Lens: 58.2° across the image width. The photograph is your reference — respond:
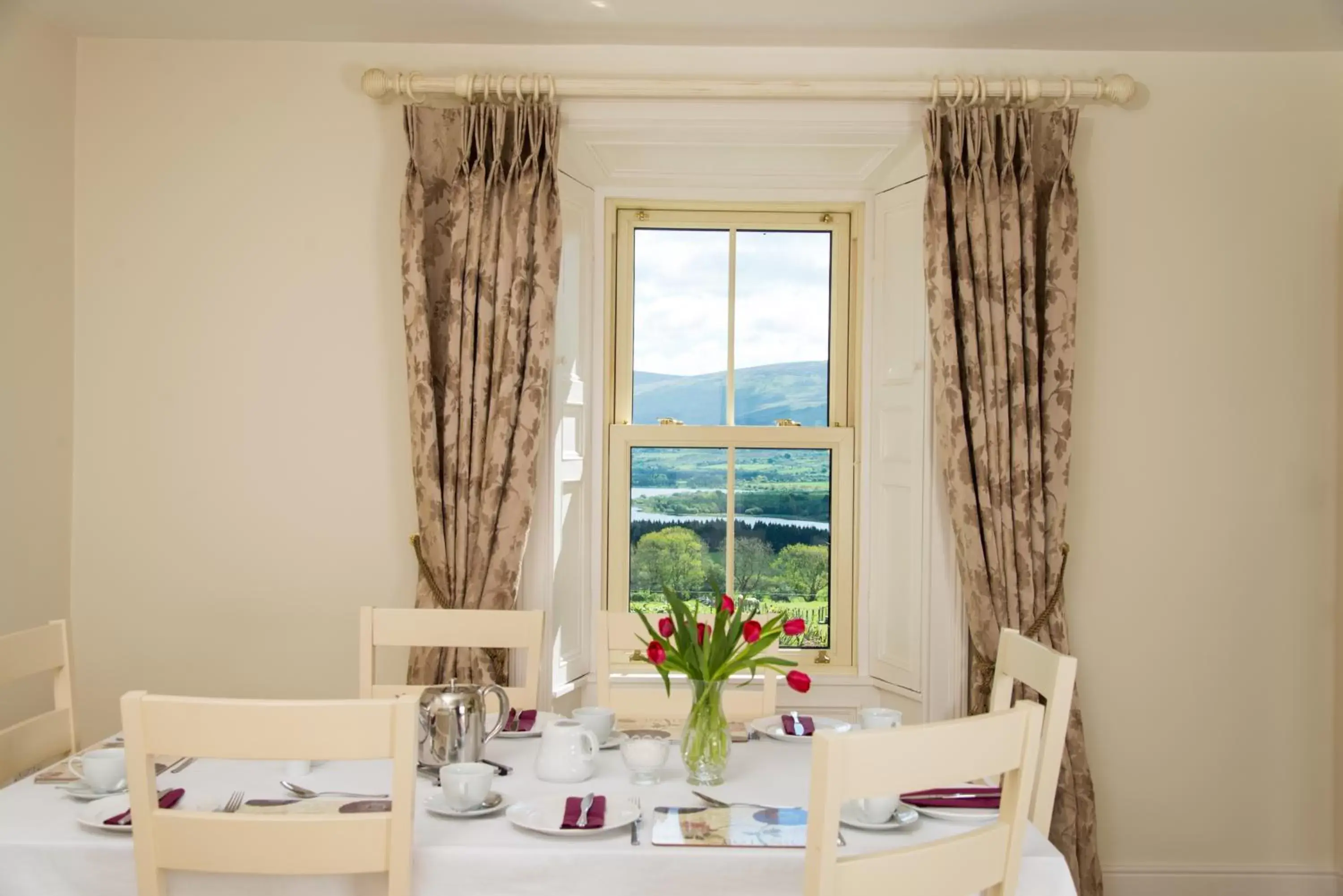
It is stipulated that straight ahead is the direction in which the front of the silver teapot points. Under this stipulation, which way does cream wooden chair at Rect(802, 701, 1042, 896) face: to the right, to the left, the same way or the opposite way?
to the right

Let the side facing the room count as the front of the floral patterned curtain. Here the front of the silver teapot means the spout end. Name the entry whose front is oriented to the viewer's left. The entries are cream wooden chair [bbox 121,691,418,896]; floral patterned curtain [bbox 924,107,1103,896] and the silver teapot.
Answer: the silver teapot

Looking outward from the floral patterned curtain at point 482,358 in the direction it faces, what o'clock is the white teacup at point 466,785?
The white teacup is roughly at 12 o'clock from the floral patterned curtain.

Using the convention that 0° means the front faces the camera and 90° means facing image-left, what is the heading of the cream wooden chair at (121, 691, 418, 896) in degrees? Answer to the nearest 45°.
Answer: approximately 180°

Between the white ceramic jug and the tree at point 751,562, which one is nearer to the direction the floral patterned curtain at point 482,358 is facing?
the white ceramic jug

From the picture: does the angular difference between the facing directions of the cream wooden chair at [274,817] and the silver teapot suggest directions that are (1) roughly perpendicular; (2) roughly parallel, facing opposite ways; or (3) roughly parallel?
roughly perpendicular

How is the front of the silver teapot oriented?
to the viewer's left

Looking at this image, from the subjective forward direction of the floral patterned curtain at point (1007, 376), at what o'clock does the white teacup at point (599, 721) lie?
The white teacup is roughly at 1 o'clock from the floral patterned curtain.
